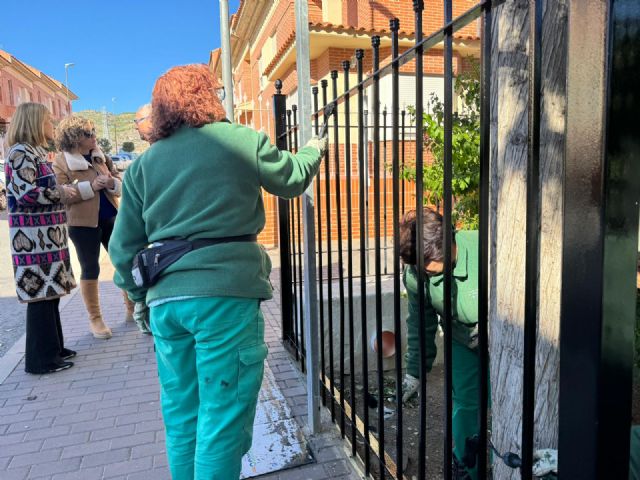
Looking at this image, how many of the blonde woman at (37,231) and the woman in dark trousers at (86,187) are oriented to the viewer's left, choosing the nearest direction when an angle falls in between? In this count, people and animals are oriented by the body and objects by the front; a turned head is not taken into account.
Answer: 0

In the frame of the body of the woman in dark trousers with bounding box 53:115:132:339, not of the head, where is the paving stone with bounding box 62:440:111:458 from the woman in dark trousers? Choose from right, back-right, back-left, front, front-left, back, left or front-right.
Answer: front-right

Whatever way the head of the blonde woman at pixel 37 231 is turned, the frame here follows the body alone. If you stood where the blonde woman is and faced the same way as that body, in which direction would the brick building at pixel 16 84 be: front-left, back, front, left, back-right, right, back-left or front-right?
left

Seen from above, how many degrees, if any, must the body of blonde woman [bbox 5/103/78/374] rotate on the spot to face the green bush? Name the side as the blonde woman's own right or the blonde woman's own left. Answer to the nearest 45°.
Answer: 0° — they already face it

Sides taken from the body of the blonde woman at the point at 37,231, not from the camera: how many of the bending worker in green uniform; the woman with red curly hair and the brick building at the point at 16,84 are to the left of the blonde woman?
1

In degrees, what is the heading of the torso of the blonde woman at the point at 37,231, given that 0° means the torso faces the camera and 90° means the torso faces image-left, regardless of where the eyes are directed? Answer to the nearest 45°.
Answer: approximately 270°

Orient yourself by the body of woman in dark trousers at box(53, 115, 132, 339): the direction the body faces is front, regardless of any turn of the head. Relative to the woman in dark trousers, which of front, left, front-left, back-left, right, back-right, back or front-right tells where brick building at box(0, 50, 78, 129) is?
back-left

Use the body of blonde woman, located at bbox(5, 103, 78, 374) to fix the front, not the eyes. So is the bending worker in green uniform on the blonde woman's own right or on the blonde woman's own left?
on the blonde woman's own right

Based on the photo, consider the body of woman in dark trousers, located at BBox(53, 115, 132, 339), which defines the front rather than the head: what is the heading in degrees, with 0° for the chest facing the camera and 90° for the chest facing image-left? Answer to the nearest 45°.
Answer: approximately 315°

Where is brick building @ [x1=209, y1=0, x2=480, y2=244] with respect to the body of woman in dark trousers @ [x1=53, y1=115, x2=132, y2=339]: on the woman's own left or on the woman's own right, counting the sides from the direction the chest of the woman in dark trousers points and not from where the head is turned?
on the woman's own left
